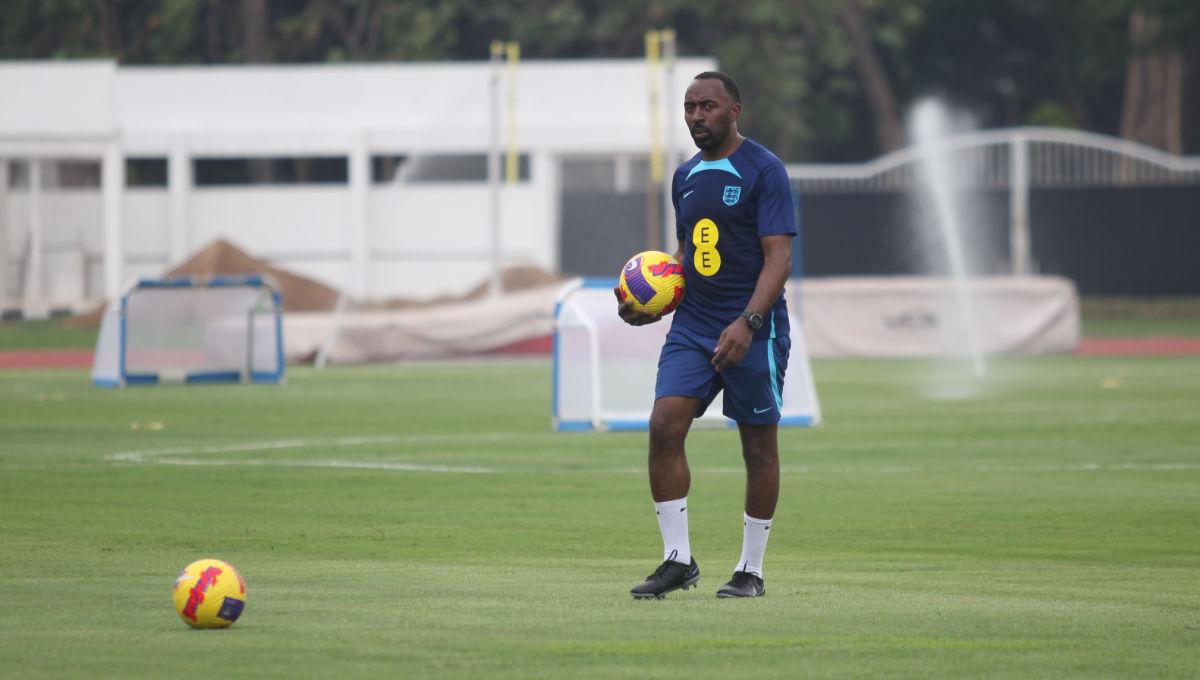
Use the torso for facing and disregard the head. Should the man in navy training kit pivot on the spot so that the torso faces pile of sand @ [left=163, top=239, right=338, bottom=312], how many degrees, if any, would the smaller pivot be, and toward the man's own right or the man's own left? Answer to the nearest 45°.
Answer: approximately 135° to the man's own right

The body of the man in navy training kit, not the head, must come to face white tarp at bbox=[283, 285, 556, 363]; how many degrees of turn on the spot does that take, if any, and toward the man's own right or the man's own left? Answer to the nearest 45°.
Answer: approximately 135° to the man's own right

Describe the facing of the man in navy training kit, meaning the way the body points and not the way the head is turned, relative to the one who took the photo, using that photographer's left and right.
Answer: facing the viewer and to the left of the viewer

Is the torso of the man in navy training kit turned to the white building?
no

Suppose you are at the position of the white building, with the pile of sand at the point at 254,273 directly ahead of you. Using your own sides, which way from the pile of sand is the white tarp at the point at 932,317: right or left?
left

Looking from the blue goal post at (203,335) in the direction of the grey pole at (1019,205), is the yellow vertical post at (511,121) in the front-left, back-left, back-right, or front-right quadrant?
front-left

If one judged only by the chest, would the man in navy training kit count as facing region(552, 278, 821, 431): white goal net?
no

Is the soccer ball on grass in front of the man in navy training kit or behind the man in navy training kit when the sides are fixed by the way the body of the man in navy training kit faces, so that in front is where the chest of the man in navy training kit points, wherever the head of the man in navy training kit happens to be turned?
in front

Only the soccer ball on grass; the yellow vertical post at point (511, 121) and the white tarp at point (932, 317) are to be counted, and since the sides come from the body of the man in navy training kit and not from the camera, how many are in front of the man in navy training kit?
1

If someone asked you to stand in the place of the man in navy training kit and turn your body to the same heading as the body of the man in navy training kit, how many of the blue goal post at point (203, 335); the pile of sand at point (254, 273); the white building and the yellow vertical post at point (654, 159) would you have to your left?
0

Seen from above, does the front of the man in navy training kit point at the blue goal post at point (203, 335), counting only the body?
no

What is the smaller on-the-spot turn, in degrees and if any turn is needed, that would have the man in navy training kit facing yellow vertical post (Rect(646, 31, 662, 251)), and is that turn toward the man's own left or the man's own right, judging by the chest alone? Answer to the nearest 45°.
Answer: approximately 135° to the man's own right

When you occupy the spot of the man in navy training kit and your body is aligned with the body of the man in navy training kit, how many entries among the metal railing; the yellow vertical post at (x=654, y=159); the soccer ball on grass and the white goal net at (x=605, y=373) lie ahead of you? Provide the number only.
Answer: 1

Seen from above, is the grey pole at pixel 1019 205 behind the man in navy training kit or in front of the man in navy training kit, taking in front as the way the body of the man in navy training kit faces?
behind

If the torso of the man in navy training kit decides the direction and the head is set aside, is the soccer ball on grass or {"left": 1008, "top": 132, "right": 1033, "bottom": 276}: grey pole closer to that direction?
the soccer ball on grass

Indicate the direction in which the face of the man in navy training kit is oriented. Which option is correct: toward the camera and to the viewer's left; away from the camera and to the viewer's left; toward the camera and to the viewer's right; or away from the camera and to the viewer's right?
toward the camera and to the viewer's left
